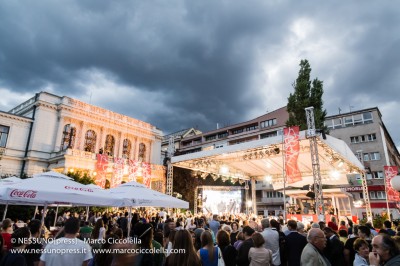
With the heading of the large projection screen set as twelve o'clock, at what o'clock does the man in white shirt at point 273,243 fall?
The man in white shirt is roughly at 12 o'clock from the large projection screen.

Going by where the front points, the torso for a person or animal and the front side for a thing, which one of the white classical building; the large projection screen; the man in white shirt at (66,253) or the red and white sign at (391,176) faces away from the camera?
the man in white shirt

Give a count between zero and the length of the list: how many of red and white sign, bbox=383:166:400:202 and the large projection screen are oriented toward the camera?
2

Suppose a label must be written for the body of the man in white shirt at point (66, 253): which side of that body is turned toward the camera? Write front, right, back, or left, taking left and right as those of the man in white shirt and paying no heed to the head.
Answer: back

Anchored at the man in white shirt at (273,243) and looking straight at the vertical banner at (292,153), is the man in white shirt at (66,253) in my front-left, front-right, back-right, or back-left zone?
back-left

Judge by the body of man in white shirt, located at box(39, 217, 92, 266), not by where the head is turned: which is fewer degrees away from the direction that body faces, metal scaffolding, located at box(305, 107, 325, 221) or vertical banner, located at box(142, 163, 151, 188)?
the vertical banner

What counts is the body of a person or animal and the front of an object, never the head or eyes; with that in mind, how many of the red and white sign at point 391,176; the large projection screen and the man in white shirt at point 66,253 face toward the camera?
2

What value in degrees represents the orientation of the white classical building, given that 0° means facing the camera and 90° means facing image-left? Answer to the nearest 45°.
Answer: approximately 315°

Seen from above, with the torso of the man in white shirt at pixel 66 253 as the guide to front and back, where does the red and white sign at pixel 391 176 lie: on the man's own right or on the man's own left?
on the man's own right

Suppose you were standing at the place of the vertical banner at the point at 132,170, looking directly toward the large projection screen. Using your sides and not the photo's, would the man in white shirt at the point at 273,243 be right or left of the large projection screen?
right

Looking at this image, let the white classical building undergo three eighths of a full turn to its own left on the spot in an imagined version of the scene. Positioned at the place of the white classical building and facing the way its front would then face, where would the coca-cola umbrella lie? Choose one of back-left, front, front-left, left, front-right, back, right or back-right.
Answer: back

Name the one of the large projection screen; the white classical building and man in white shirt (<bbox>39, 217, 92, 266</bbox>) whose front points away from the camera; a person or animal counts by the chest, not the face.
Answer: the man in white shirt

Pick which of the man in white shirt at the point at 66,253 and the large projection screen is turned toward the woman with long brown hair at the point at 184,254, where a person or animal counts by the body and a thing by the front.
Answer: the large projection screen

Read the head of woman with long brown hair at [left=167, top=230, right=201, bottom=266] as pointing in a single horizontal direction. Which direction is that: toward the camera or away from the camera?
away from the camera
